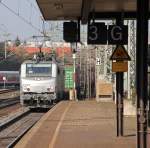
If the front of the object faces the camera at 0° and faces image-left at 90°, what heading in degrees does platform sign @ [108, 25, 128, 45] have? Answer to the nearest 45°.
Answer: approximately 0°

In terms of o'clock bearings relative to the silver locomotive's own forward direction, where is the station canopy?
The station canopy is roughly at 12 o'clock from the silver locomotive.

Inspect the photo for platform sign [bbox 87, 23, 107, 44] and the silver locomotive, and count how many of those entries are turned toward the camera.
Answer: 2

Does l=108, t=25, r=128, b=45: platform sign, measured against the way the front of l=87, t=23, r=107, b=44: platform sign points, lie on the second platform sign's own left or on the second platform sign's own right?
on the second platform sign's own left

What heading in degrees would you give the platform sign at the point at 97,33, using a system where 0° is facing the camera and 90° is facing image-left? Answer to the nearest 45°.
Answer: approximately 0°

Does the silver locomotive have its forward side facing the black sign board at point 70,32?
yes

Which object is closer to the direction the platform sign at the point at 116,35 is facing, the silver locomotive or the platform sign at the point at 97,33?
the platform sign
